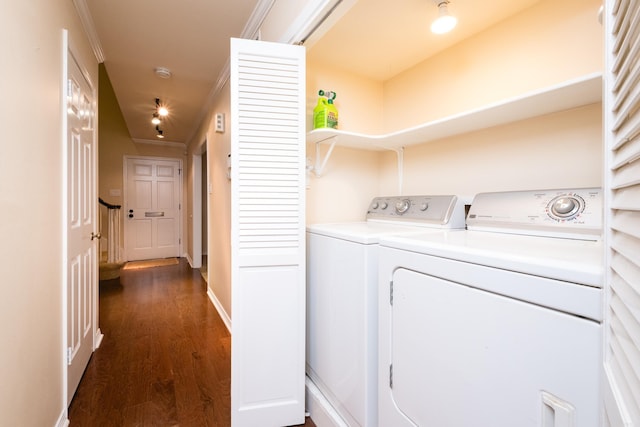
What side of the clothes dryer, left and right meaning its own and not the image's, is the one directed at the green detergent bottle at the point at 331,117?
right

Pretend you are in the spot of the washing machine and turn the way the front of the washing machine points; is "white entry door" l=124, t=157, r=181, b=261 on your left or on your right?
on your right

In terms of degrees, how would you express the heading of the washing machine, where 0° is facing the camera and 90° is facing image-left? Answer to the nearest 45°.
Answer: approximately 45°

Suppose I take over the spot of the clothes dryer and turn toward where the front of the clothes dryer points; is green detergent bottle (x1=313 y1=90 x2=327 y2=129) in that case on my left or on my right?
on my right
